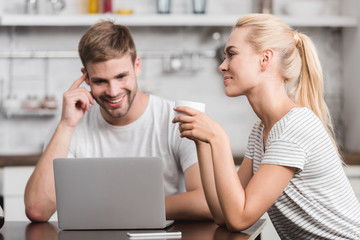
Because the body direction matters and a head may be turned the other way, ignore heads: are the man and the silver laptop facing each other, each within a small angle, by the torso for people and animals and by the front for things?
yes

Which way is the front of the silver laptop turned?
away from the camera

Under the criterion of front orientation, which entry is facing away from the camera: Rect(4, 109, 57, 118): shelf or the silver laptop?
the silver laptop

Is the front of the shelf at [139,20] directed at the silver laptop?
yes

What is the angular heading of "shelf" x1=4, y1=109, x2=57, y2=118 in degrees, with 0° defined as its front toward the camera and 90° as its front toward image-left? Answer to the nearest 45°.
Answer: approximately 0°

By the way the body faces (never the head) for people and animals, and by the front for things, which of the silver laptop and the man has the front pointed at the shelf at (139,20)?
the silver laptop

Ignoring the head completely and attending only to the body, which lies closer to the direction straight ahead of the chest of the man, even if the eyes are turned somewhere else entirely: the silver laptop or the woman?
the silver laptop

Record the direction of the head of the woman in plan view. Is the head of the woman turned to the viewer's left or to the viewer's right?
to the viewer's left

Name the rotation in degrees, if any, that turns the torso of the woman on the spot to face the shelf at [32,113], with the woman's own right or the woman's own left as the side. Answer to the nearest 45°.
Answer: approximately 45° to the woman's own right

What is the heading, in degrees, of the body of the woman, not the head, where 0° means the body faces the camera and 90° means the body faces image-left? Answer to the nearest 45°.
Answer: approximately 90°

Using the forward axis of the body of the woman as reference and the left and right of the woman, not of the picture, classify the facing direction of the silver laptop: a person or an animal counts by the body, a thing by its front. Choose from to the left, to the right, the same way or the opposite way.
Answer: to the right
